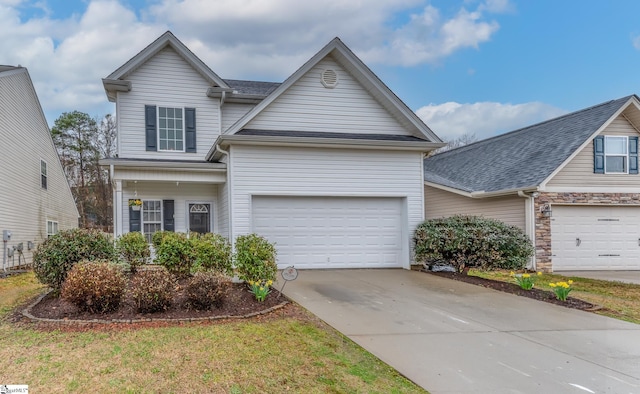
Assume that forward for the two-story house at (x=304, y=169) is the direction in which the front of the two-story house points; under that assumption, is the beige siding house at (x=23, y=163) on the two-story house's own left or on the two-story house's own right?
on the two-story house's own right

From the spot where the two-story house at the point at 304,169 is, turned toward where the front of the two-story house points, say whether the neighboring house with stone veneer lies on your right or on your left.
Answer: on your left

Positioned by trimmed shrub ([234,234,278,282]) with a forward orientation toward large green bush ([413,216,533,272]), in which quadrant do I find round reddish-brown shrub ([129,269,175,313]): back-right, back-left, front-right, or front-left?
back-right

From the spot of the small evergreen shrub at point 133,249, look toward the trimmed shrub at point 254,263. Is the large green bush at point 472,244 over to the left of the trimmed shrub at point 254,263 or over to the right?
left

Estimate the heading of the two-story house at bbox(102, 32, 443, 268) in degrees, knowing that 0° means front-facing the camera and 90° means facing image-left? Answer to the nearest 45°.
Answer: approximately 0°

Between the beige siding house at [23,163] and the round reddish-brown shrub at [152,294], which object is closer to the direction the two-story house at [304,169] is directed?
the round reddish-brown shrub

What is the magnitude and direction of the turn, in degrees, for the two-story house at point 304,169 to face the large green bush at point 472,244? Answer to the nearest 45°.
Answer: approximately 90° to its left
